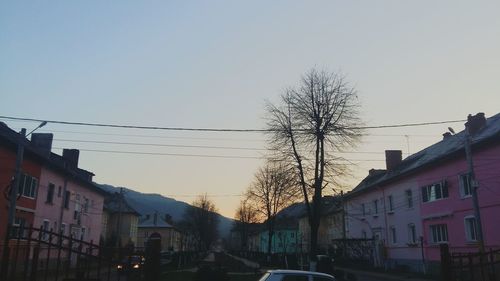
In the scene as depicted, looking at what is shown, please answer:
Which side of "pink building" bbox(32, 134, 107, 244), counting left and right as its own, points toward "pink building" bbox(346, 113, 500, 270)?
front

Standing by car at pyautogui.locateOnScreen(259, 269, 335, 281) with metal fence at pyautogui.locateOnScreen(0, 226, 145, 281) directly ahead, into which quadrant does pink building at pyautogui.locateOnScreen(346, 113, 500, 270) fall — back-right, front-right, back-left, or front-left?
back-right

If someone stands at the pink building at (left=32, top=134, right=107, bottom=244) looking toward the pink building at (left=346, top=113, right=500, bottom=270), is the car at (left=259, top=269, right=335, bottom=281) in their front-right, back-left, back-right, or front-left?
front-right

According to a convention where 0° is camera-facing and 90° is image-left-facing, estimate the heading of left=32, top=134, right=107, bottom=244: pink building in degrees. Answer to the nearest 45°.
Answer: approximately 315°

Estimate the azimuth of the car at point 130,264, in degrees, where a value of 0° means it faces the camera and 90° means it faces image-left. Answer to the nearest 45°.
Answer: approximately 45°

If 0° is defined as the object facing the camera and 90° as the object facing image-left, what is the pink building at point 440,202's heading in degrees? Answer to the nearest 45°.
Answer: approximately 45°
